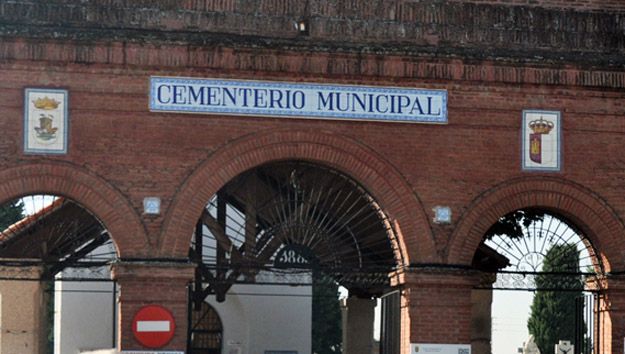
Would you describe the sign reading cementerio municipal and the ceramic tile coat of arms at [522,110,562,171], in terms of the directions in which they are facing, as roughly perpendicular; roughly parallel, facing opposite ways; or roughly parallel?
roughly parallel

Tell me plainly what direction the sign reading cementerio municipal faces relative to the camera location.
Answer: facing the viewer

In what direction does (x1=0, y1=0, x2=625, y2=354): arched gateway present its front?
toward the camera

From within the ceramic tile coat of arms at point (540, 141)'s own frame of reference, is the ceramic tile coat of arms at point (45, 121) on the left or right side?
on its right

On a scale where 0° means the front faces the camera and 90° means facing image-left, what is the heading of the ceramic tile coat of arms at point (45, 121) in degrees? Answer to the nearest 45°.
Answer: approximately 0°

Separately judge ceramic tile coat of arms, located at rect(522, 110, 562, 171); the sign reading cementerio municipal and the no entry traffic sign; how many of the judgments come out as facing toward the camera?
3

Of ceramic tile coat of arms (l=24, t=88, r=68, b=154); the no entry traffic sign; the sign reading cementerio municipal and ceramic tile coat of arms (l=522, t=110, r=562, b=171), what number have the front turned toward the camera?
4

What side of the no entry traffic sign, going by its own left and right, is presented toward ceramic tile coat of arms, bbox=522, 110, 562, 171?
left

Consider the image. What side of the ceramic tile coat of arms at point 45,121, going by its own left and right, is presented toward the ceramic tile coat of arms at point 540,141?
left

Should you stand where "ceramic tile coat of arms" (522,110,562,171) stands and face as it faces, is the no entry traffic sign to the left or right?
on its right
